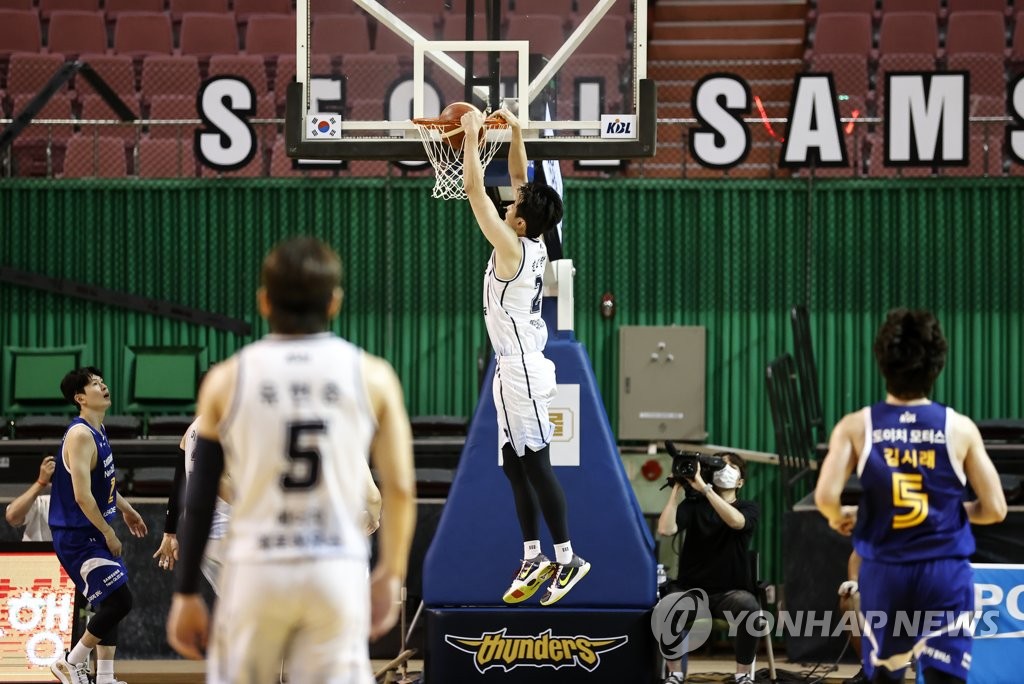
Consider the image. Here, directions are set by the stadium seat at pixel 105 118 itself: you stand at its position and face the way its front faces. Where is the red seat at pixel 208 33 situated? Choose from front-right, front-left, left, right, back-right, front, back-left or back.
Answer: back-left

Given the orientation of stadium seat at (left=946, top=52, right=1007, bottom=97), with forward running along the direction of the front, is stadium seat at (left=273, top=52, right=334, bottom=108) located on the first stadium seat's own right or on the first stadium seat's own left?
on the first stadium seat's own right

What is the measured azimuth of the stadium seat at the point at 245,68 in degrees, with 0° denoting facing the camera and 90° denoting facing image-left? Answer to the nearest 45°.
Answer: approximately 0°

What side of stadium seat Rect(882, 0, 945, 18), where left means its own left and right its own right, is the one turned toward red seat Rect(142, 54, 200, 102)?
right

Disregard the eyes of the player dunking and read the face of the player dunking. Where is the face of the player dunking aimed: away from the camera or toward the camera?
away from the camera

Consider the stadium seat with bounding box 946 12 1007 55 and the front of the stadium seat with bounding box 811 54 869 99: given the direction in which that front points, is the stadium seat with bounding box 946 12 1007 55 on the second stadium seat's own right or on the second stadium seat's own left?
on the second stadium seat's own left

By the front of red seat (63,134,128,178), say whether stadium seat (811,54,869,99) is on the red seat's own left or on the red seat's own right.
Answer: on the red seat's own left
